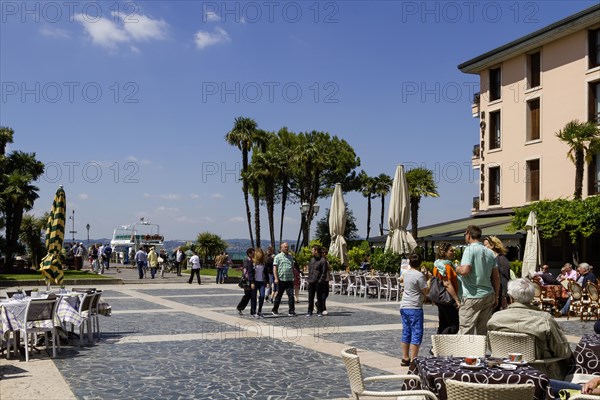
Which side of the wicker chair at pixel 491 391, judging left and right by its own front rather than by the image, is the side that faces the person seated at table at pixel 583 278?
front

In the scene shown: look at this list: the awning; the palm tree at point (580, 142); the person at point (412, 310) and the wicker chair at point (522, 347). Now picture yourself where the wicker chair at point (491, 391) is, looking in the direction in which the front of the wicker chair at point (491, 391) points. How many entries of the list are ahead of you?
4

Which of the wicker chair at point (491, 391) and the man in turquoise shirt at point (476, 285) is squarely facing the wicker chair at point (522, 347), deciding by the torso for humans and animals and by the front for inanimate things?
the wicker chair at point (491, 391)

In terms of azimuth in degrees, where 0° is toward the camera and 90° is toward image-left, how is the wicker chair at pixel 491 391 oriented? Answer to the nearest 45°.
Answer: approximately 180°

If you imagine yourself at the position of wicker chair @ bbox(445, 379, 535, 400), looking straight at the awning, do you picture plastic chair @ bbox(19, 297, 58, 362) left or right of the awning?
left

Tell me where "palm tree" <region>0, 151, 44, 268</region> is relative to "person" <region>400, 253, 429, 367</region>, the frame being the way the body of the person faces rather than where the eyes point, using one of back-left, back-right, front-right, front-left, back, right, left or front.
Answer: left

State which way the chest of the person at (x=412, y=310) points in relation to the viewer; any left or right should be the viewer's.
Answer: facing away from the viewer and to the right of the viewer

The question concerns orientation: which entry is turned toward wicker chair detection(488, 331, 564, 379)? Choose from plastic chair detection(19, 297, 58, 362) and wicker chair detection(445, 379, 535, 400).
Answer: wicker chair detection(445, 379, 535, 400)

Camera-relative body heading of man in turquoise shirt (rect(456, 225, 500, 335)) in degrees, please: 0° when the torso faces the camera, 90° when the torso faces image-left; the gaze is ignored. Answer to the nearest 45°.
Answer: approximately 135°

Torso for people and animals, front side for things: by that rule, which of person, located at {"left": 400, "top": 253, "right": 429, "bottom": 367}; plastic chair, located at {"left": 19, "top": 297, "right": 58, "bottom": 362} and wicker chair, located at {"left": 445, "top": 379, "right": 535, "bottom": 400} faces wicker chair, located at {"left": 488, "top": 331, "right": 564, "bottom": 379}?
wicker chair, located at {"left": 445, "top": 379, "right": 535, "bottom": 400}
